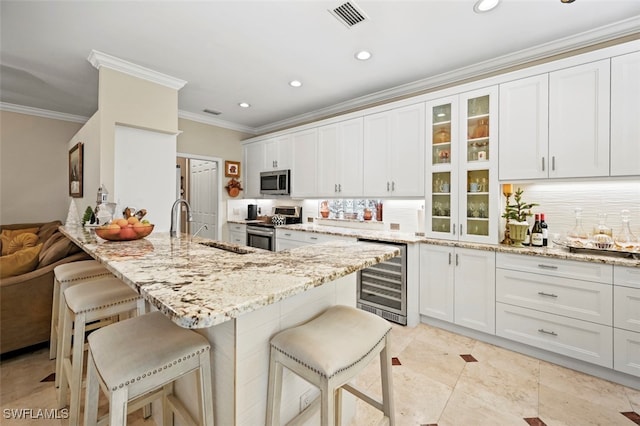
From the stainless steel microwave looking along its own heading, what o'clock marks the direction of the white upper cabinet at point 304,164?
The white upper cabinet is roughly at 9 o'clock from the stainless steel microwave.

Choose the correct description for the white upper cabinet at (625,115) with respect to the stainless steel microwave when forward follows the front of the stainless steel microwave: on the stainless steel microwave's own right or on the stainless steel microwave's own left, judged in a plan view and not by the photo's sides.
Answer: on the stainless steel microwave's own left

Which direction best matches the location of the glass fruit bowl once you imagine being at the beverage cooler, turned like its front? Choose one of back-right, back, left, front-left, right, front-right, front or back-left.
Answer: front

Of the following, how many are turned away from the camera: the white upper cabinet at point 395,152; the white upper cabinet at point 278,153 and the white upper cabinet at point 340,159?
0

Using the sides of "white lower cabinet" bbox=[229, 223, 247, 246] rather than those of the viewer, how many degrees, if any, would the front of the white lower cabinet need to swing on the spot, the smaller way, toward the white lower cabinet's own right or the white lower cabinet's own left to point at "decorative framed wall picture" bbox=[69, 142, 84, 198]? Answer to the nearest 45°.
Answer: approximately 45° to the white lower cabinet's own right

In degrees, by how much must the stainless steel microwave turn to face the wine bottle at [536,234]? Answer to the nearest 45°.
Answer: approximately 90° to its left

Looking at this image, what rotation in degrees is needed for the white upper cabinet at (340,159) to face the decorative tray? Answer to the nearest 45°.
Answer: approximately 90° to its left

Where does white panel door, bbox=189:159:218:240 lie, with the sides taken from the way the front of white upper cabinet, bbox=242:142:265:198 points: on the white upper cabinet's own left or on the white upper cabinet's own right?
on the white upper cabinet's own right

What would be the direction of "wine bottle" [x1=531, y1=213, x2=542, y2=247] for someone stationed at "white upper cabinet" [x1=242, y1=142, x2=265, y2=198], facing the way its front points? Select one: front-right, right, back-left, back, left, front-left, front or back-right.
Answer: left

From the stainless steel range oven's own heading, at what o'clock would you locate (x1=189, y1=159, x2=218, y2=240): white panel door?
The white panel door is roughly at 3 o'clock from the stainless steel range oven.

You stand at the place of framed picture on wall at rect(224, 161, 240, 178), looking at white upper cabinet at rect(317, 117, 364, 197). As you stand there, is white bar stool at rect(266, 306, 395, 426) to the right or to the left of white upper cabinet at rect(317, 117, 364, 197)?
right

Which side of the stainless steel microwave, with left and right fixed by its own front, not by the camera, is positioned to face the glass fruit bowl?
front

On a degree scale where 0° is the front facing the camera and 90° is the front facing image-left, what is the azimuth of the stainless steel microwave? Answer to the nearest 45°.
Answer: approximately 45°

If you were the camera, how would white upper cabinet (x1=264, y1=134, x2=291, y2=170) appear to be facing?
facing the viewer and to the left of the viewer

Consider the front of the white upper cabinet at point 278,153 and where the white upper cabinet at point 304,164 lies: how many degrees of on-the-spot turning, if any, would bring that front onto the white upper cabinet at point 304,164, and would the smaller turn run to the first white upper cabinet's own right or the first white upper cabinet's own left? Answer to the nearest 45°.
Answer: approximately 90° to the first white upper cabinet's own left
